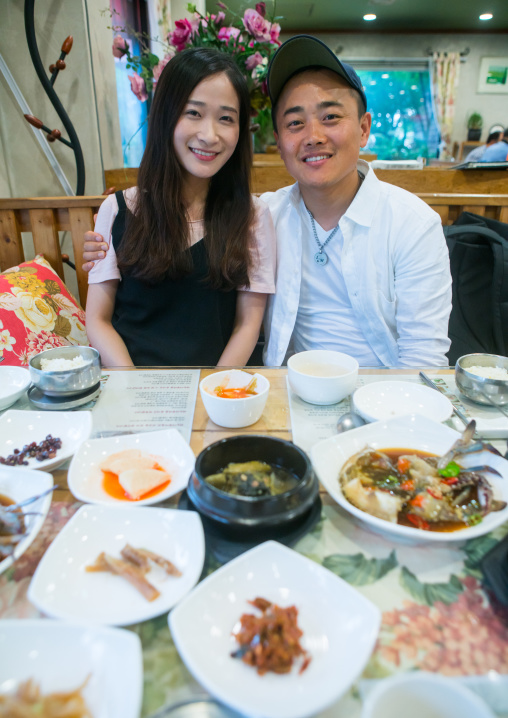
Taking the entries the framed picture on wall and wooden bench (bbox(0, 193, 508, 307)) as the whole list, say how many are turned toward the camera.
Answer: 2

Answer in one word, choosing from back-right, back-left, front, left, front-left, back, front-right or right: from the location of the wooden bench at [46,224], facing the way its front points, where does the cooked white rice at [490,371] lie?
front-left

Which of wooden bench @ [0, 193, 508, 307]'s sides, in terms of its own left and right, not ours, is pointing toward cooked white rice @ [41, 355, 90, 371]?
front

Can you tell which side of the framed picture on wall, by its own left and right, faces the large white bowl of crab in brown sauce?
front

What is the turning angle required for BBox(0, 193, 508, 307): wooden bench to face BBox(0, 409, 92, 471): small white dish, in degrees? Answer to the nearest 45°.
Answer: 0° — it already faces it

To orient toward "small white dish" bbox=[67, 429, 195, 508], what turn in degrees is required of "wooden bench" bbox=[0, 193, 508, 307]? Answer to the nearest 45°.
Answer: approximately 45° to its left

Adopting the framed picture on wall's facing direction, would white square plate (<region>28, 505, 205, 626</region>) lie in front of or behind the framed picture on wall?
in front

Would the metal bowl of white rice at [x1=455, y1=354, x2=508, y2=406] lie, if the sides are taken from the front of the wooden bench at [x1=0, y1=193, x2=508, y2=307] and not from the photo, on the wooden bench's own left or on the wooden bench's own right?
on the wooden bench's own left

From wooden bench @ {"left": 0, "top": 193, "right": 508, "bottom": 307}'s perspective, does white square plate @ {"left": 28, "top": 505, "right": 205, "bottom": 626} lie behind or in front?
in front

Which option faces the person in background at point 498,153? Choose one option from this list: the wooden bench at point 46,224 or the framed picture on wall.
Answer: the framed picture on wall

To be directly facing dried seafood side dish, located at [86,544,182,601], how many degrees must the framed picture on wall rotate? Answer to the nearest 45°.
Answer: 0° — it already faces it
